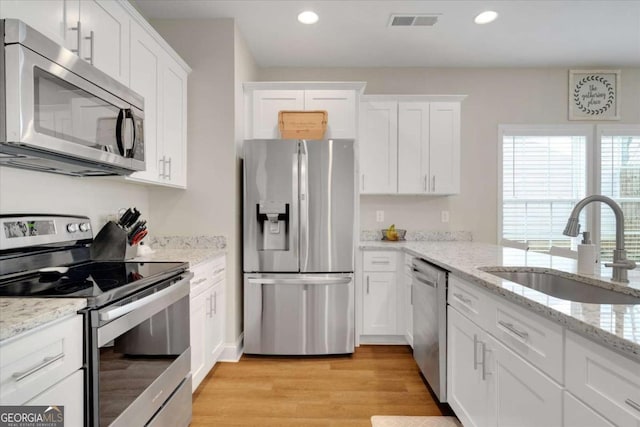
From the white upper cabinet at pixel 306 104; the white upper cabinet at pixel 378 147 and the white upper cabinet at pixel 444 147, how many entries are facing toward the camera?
3

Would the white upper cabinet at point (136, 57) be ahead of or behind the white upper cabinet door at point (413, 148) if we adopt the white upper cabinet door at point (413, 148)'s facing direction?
ahead

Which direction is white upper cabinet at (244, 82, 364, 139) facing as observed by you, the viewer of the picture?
facing the viewer

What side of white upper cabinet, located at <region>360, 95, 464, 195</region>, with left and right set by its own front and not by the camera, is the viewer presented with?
front

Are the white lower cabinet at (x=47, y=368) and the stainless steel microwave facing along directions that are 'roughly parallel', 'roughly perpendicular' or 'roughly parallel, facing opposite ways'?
roughly parallel

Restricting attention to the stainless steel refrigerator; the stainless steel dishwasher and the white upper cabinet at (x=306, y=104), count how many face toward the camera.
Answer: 2

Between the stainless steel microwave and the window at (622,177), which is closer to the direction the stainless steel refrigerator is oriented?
the stainless steel microwave

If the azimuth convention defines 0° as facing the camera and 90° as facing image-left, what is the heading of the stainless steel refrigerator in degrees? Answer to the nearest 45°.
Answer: approximately 0°

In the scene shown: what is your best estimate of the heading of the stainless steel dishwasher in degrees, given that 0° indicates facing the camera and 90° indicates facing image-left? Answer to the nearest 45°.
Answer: approximately 90°

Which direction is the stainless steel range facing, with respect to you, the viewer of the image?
facing the viewer and to the right of the viewer

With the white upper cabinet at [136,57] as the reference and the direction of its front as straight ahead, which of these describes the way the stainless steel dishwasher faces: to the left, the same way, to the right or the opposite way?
the opposite way

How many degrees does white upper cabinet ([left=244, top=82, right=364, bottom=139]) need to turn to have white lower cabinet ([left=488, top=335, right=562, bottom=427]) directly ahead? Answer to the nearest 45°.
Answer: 0° — it already faces it

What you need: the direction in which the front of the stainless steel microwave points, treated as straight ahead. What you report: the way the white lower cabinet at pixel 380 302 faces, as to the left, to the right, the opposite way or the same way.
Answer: to the right

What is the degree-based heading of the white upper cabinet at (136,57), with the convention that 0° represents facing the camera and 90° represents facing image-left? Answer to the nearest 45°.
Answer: approximately 315°

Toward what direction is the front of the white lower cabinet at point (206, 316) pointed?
to the viewer's right

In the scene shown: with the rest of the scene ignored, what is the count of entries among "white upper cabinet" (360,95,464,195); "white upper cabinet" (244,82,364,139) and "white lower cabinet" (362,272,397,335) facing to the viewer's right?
0

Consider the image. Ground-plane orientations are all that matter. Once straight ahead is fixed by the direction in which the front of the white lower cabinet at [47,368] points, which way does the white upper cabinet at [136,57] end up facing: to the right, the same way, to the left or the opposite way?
the same way

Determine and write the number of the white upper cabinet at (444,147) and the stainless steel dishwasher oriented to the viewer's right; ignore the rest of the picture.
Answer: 0

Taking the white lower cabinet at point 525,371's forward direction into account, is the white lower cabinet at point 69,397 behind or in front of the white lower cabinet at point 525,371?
in front

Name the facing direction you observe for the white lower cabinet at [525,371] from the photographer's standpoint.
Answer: facing the viewer and to the left of the viewer
